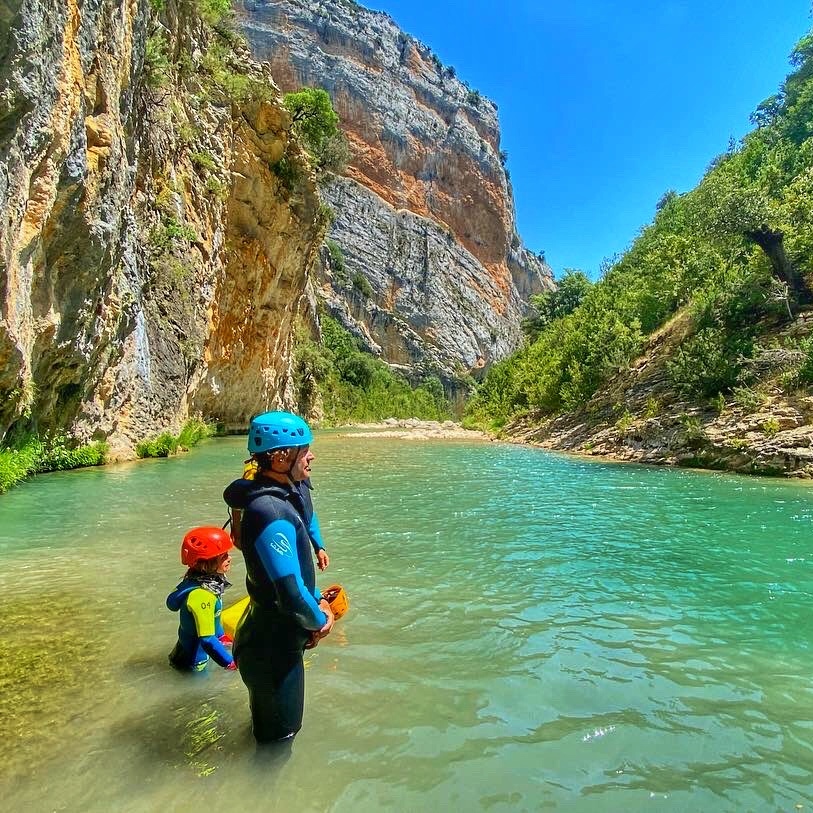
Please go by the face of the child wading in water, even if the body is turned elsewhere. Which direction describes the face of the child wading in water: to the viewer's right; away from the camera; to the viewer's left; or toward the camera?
to the viewer's right

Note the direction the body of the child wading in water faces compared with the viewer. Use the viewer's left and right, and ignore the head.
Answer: facing to the right of the viewer

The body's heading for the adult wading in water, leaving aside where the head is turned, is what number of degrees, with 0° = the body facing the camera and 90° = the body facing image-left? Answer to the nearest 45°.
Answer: approximately 270°

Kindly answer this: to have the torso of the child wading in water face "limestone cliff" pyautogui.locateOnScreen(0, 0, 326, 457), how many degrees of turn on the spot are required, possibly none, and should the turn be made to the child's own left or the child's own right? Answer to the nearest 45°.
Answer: approximately 90° to the child's own left

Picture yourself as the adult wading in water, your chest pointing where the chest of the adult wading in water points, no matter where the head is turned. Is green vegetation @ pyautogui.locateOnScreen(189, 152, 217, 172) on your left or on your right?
on your left

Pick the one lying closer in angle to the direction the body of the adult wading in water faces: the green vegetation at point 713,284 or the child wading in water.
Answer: the green vegetation

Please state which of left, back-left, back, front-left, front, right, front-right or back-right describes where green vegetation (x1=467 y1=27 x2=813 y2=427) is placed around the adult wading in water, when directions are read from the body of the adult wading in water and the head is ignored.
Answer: front-left

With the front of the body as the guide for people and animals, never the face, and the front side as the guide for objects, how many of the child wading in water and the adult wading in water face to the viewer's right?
2

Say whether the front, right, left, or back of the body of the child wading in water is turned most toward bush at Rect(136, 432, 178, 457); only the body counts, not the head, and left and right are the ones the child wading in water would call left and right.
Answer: left

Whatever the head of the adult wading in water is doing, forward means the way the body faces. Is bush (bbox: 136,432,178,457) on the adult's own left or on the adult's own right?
on the adult's own left

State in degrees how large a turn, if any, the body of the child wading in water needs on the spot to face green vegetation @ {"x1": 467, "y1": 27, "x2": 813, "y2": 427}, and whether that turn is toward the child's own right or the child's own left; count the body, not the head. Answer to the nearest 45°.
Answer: approximately 45° to the child's own left

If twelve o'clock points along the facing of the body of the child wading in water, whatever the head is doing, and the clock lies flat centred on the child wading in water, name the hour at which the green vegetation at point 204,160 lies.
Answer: The green vegetation is roughly at 9 o'clock from the child wading in water.
